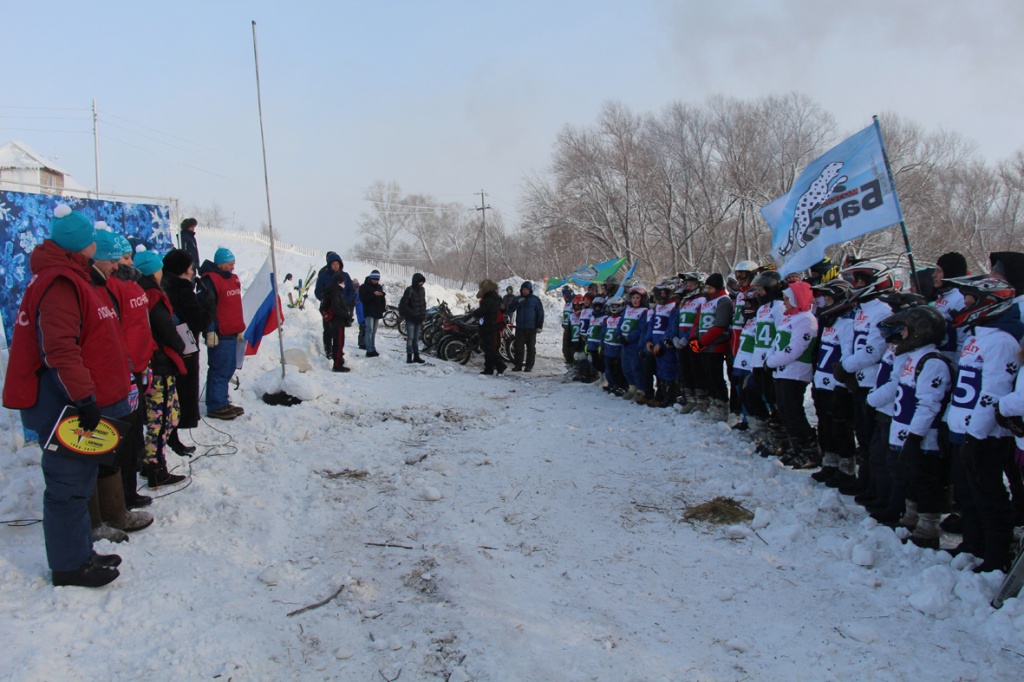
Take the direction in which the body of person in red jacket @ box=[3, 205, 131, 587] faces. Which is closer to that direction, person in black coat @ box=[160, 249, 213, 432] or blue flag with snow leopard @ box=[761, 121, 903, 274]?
the blue flag with snow leopard

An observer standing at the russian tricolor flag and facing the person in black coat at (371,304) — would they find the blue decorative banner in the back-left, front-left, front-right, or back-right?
back-left

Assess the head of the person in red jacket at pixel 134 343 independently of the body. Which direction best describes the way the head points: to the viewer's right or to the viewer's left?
to the viewer's right

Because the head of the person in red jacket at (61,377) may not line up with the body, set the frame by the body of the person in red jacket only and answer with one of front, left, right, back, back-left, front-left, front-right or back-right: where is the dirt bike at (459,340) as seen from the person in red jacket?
front-left

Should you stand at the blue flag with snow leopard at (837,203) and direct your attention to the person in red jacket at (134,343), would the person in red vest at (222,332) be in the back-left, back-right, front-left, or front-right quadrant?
front-right

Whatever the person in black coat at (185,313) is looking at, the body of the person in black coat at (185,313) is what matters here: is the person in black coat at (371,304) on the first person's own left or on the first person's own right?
on the first person's own left

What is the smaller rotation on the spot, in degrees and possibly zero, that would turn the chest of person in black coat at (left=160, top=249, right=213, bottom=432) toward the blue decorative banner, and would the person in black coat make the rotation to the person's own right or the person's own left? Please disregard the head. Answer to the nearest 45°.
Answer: approximately 135° to the person's own left

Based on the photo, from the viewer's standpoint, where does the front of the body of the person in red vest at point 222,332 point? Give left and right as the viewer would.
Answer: facing the viewer and to the right of the viewer

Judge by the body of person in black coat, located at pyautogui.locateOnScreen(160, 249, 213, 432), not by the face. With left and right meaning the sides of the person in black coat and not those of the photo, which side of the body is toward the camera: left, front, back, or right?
right

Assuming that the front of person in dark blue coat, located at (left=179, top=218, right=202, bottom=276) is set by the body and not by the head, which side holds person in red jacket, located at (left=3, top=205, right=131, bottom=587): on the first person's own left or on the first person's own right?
on the first person's own right

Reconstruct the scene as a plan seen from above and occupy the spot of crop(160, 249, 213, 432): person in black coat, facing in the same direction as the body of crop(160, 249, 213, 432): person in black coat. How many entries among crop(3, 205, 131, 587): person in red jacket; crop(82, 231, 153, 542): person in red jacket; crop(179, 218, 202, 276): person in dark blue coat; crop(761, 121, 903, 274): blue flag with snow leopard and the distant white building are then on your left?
2

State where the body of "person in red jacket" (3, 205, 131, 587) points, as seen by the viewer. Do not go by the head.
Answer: to the viewer's right

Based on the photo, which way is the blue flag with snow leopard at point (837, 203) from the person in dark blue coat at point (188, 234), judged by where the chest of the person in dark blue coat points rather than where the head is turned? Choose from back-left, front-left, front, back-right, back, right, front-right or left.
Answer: front

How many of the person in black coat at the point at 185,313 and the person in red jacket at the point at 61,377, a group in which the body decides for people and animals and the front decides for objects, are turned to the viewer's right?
2

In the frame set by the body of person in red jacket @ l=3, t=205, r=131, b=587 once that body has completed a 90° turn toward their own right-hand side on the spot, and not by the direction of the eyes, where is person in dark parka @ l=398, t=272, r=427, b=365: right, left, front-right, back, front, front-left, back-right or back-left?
back-left
